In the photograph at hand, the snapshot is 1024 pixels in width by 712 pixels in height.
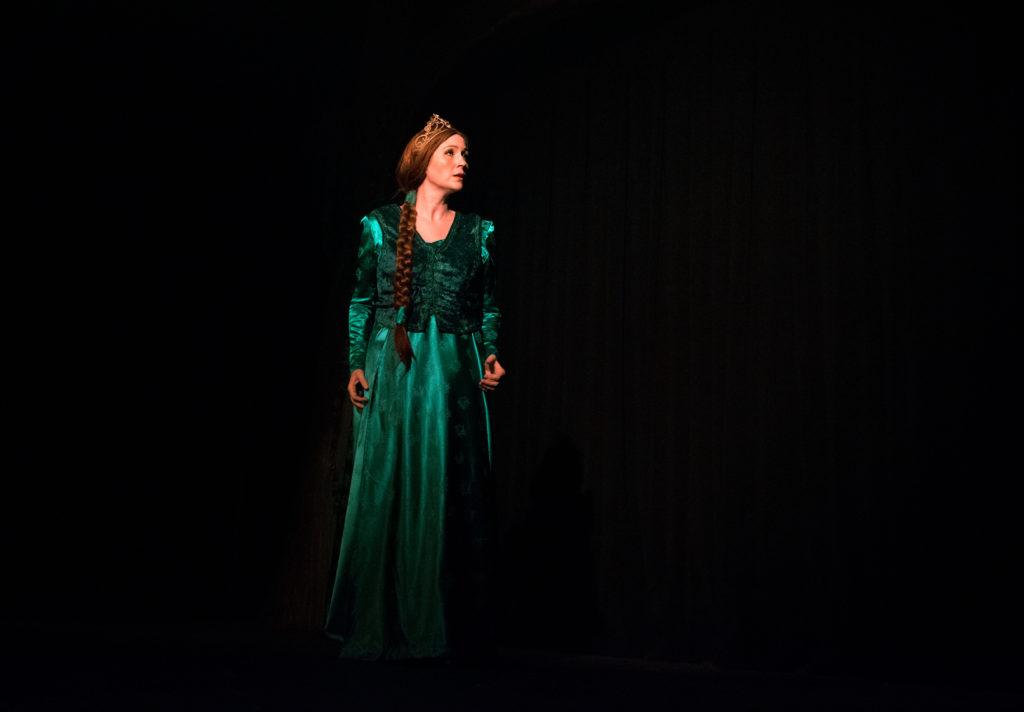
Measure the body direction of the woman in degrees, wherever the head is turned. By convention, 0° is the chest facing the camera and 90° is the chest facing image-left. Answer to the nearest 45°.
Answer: approximately 0°
